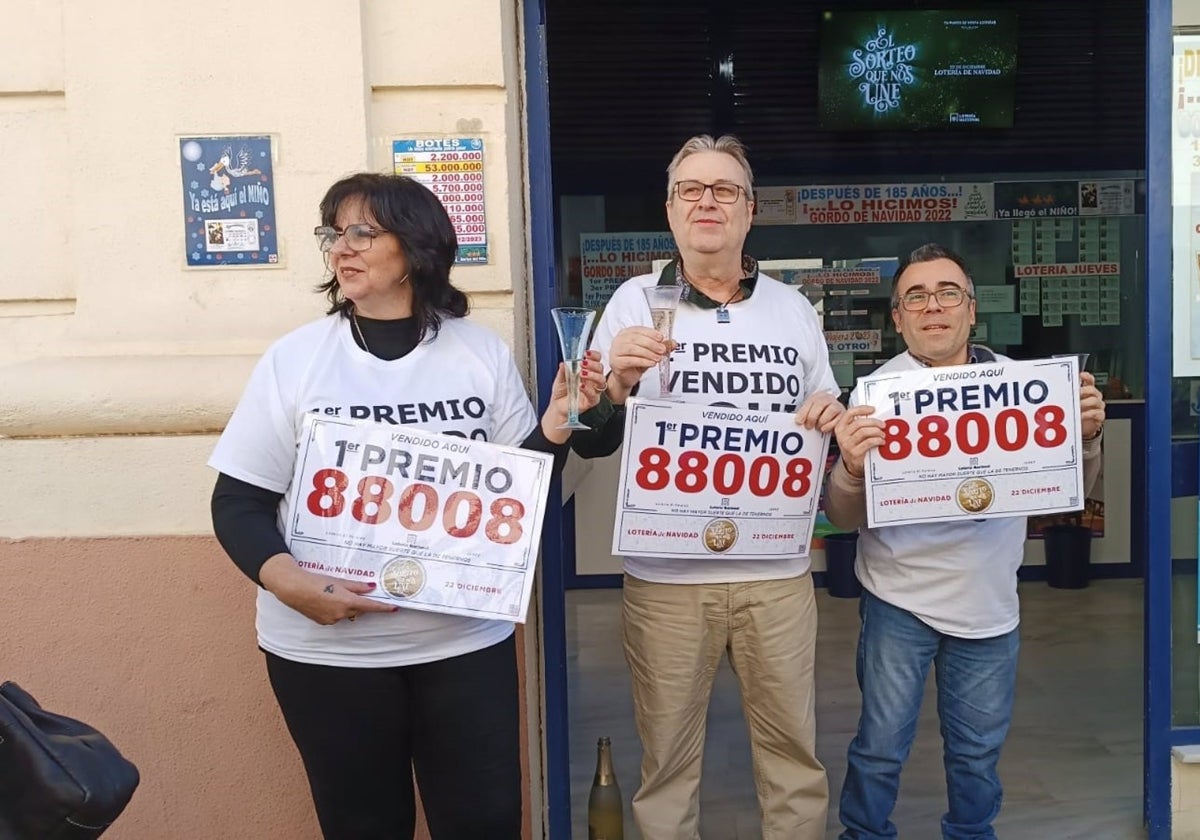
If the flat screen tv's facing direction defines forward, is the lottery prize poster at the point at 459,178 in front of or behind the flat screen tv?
in front

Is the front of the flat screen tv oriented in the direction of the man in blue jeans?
yes

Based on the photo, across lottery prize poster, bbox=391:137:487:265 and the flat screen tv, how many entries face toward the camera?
2

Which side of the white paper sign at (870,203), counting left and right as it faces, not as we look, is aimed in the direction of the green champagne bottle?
front
